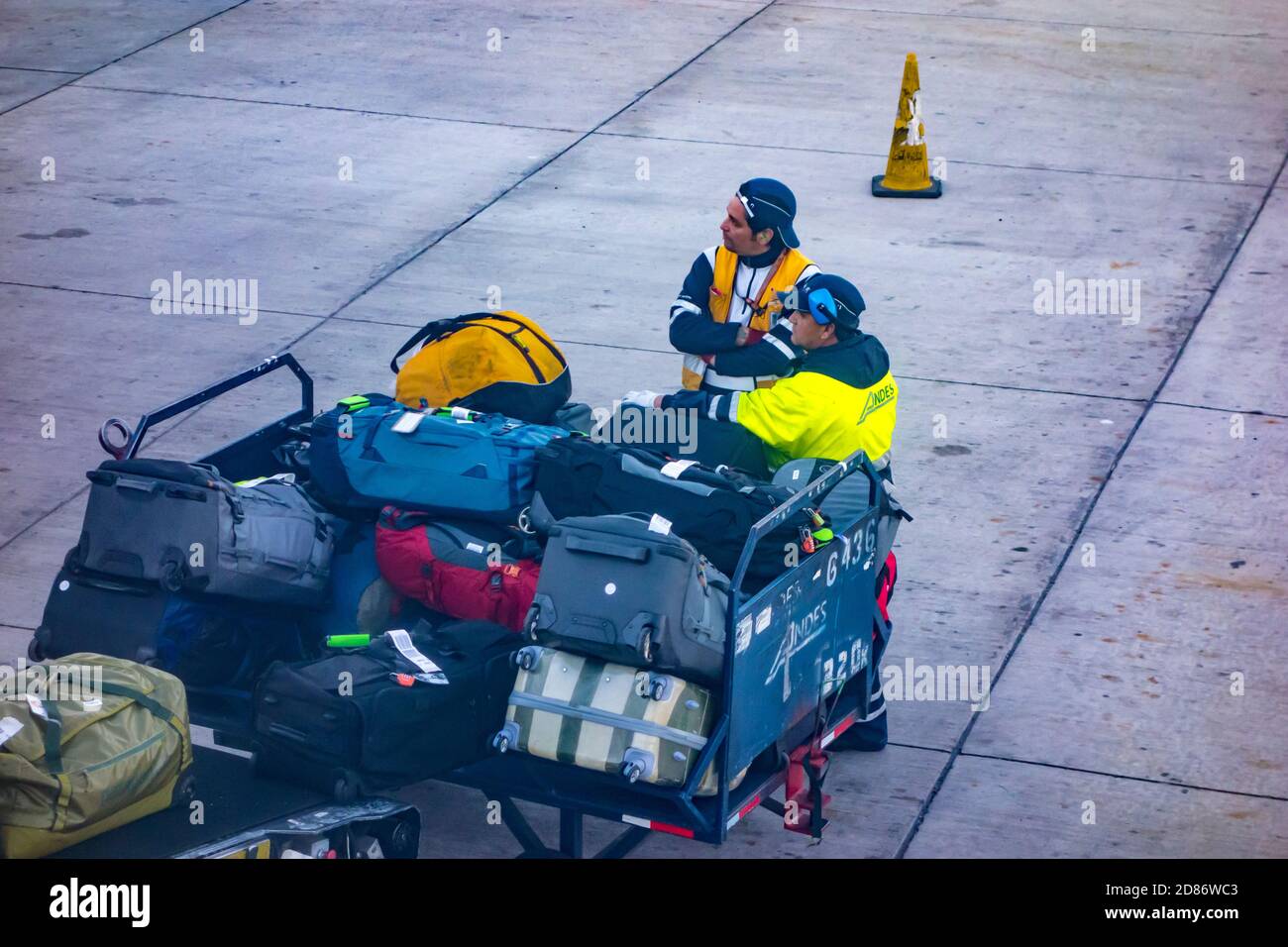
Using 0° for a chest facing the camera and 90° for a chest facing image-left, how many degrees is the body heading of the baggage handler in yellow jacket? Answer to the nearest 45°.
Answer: approximately 135°

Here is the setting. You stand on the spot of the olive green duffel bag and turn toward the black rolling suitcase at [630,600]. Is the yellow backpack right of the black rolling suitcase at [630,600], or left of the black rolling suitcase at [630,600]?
left

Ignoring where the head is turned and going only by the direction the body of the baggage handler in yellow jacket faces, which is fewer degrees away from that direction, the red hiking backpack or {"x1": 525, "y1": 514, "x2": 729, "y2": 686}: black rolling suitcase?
the red hiking backpack

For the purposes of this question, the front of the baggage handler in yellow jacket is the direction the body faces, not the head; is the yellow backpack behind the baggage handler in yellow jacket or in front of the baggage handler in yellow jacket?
in front

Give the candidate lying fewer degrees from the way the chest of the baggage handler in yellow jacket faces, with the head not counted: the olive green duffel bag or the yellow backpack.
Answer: the yellow backpack

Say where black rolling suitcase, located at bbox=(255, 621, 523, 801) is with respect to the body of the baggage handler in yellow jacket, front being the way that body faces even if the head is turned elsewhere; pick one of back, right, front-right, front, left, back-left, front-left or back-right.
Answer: left

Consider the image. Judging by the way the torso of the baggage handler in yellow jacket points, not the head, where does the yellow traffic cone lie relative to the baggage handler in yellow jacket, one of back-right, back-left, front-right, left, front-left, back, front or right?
front-right
